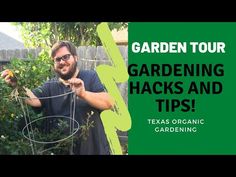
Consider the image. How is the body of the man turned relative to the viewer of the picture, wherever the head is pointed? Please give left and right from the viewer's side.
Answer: facing the viewer and to the left of the viewer
